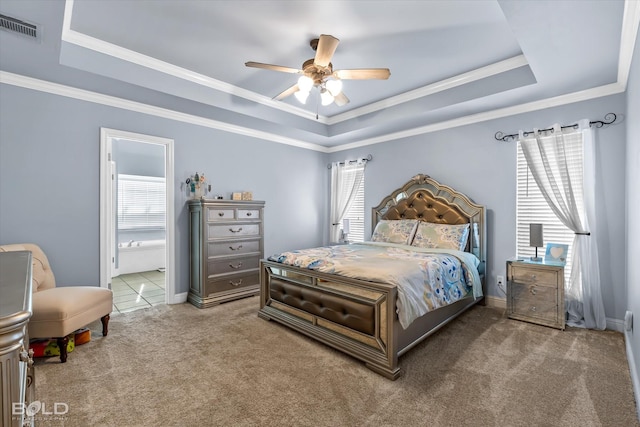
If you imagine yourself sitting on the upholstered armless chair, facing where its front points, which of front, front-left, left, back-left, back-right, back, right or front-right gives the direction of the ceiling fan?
front

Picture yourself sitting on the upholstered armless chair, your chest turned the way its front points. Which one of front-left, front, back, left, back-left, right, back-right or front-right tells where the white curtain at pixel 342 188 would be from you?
front-left

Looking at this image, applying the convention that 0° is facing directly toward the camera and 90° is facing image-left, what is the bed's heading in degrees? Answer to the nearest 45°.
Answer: approximately 45°

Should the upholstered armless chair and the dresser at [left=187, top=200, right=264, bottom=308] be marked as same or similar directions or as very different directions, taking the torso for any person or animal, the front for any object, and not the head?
same or similar directions

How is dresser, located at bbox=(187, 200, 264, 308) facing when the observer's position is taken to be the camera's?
facing the viewer and to the right of the viewer

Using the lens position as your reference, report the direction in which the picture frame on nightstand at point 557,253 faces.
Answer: facing the viewer and to the left of the viewer

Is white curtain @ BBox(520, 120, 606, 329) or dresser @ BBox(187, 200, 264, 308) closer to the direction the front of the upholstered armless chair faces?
the white curtain

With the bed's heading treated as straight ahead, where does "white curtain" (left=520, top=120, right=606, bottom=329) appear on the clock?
The white curtain is roughly at 7 o'clock from the bed.

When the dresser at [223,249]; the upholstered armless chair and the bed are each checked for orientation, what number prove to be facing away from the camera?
0

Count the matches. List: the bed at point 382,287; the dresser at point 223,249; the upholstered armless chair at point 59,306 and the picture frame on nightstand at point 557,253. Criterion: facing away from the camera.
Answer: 0

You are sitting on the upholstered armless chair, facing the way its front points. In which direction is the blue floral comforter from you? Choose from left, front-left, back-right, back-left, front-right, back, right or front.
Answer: front

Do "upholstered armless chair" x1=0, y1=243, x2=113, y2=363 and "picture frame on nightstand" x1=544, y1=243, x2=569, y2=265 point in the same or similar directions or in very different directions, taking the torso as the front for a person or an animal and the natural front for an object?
very different directions

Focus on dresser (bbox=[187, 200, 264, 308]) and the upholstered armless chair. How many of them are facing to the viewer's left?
0
